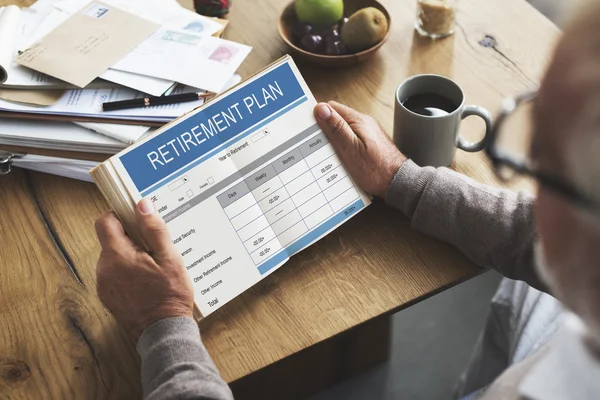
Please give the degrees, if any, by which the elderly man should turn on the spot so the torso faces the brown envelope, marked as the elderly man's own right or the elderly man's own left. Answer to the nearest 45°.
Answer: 0° — they already face it

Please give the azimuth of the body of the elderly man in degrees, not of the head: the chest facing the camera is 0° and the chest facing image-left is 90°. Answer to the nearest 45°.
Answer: approximately 135°

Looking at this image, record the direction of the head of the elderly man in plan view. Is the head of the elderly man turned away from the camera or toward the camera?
away from the camera
